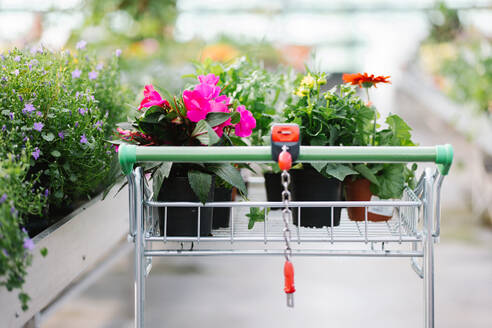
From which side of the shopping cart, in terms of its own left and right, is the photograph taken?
back

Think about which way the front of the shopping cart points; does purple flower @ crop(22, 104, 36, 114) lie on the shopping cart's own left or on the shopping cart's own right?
on the shopping cart's own left

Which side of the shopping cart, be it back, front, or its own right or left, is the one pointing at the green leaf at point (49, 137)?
left

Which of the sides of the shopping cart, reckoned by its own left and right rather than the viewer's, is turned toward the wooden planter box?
left
